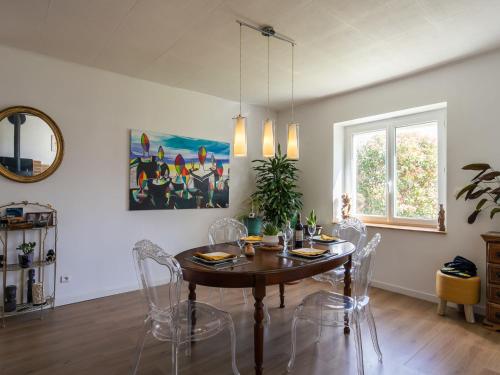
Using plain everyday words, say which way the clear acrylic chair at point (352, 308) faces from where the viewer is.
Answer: facing to the left of the viewer

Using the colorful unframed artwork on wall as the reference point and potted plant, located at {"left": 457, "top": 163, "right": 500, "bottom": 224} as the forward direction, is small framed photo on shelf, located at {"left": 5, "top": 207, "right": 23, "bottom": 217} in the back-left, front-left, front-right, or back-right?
back-right

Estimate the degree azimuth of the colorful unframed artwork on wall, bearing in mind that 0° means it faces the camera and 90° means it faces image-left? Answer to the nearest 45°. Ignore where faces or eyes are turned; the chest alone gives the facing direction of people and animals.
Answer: approximately 315°

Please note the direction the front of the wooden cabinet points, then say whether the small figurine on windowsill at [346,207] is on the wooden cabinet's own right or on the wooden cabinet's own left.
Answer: on the wooden cabinet's own right

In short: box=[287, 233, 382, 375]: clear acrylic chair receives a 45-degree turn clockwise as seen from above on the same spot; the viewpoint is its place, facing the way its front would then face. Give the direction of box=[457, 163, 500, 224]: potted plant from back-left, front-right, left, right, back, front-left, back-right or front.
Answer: right

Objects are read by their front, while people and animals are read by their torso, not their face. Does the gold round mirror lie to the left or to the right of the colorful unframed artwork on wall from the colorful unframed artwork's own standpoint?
on its right

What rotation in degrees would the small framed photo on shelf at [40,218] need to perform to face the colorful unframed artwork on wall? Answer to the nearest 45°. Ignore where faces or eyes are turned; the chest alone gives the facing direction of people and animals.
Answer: approximately 90° to its left

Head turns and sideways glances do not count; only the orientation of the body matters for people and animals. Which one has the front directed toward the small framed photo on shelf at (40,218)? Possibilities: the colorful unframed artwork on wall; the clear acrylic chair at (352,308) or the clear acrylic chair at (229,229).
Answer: the clear acrylic chair at (352,308)

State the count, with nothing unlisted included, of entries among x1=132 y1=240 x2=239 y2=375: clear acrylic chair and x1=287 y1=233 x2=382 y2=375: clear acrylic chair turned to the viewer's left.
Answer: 1

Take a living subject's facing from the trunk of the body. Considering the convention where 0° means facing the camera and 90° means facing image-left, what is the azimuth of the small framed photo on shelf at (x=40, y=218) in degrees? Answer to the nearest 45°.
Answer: approximately 0°
